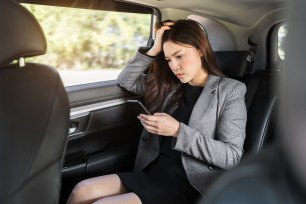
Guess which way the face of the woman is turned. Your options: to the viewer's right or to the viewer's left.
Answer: to the viewer's left

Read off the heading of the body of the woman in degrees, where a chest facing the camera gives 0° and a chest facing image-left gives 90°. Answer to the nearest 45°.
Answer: approximately 45°
